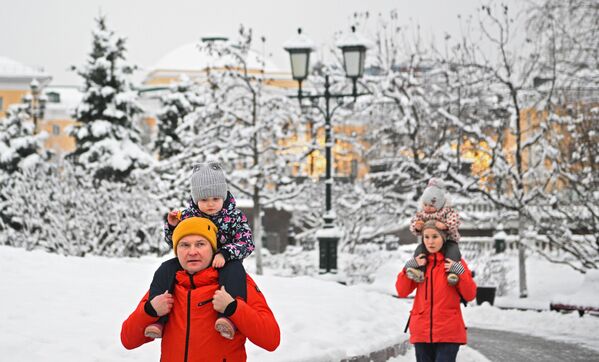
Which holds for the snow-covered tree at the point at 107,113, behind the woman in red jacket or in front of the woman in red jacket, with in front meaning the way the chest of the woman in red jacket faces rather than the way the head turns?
behind

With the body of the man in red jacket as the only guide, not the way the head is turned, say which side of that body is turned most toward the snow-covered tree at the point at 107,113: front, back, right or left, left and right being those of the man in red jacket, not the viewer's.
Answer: back

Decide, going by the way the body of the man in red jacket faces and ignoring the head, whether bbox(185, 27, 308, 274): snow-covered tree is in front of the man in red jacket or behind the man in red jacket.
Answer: behind

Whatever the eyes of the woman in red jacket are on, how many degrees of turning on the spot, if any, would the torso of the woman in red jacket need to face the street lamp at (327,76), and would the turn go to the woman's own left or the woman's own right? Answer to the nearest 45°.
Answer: approximately 180°

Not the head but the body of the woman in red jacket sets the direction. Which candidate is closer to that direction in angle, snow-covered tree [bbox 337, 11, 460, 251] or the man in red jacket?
the man in red jacket

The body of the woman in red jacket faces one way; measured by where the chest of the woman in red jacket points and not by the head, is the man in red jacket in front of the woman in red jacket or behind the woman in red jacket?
in front

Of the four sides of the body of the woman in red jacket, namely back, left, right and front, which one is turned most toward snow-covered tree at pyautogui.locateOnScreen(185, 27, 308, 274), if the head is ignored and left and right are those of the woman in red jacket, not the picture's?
back

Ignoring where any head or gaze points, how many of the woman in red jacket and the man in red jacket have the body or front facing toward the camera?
2

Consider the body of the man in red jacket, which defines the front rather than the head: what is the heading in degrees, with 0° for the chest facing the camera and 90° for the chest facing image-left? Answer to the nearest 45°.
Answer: approximately 0°
